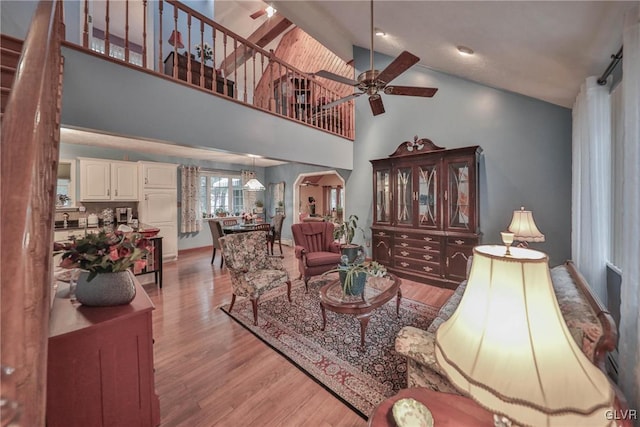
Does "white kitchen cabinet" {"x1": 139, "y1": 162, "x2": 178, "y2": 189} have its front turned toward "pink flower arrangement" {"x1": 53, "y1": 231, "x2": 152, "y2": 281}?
yes

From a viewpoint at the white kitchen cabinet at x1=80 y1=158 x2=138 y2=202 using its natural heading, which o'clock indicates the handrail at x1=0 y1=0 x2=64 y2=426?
The handrail is roughly at 12 o'clock from the white kitchen cabinet.

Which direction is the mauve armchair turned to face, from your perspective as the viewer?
facing the viewer and to the right of the viewer

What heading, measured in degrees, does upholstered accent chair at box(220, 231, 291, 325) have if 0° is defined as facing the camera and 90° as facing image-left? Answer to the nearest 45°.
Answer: approximately 315°

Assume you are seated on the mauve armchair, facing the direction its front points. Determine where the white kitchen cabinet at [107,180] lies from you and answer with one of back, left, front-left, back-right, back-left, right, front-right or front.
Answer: back-right

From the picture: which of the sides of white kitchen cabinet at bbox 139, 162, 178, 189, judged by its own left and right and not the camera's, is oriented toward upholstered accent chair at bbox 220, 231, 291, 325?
front

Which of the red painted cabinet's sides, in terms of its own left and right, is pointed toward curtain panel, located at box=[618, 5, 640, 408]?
front

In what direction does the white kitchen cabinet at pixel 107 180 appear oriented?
toward the camera

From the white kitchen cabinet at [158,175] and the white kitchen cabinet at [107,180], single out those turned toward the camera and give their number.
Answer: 2
